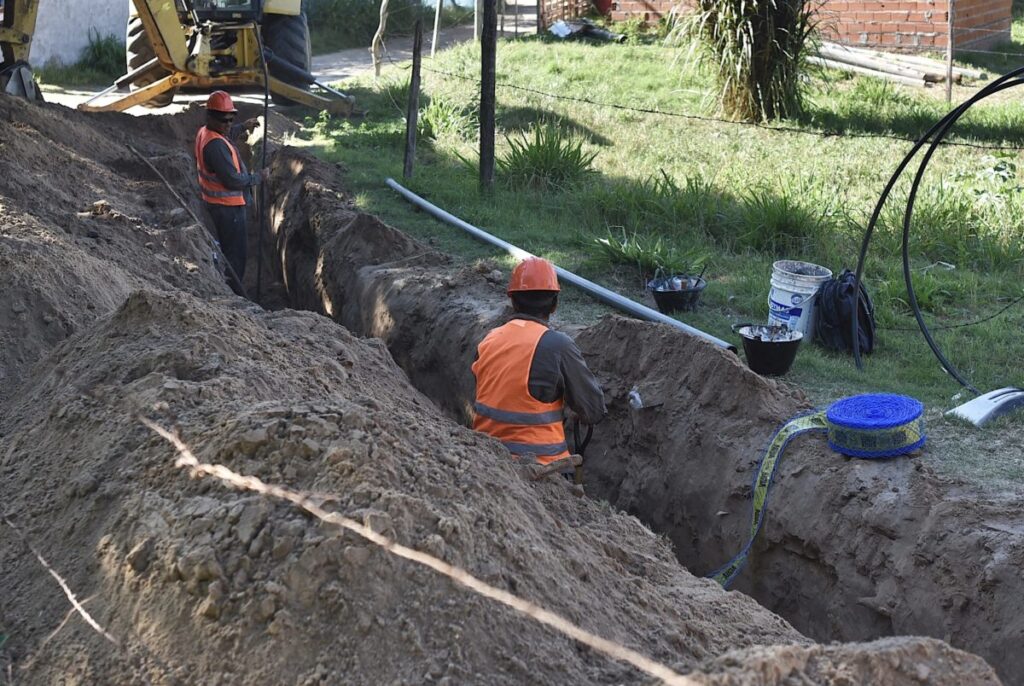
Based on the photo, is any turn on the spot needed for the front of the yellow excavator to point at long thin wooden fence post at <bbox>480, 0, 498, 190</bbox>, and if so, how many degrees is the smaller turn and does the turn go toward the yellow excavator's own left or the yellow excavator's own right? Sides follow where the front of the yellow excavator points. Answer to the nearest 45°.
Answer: approximately 135° to the yellow excavator's own right

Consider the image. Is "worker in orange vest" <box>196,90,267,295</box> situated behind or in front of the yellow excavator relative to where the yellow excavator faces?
behind

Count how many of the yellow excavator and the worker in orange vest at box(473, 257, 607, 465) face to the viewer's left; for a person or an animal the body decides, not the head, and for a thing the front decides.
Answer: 0

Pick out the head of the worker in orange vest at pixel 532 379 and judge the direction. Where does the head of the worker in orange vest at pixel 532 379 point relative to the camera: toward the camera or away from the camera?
away from the camera

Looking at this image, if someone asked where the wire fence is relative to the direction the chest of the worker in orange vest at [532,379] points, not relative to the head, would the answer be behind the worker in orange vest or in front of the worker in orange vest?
in front

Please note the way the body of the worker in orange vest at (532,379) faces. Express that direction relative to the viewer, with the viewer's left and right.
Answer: facing away from the viewer and to the right of the viewer

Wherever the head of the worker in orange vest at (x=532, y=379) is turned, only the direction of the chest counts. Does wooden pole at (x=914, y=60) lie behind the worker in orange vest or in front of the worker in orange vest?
in front

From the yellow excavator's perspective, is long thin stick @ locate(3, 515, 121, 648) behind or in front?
behind

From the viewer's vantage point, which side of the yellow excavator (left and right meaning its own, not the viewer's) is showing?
back

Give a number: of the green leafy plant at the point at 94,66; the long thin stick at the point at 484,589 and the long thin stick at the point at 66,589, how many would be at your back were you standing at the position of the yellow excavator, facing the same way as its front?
2

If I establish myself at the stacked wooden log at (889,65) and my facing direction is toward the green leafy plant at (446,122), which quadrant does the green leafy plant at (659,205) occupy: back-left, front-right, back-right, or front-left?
front-left

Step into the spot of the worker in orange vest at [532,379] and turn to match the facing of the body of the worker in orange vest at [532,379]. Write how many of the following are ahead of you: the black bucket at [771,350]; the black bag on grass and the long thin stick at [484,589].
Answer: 2

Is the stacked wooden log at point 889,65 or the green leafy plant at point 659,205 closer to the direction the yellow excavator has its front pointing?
the stacked wooden log

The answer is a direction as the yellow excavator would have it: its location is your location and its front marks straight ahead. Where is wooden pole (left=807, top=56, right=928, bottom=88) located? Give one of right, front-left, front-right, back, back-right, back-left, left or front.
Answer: right

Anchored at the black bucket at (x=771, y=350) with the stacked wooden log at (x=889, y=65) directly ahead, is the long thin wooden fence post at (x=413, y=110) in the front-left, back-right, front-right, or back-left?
front-left

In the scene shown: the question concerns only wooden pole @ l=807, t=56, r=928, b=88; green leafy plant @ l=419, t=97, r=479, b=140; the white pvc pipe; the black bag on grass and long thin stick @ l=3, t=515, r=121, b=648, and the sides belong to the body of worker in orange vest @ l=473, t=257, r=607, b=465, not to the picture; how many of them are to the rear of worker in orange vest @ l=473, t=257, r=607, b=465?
1

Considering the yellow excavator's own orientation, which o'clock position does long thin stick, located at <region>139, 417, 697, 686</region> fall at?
The long thin stick is roughly at 6 o'clock from the yellow excavator.

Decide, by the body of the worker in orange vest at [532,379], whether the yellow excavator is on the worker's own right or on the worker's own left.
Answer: on the worker's own left

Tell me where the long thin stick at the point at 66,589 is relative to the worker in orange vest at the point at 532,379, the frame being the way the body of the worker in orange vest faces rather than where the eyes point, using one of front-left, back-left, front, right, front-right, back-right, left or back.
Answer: back
